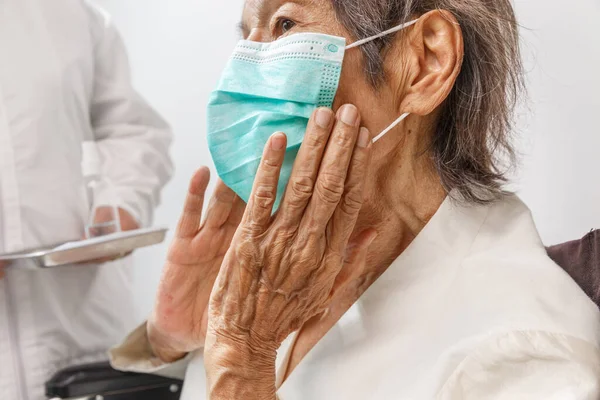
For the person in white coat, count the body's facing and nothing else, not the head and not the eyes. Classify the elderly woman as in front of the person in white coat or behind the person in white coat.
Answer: in front

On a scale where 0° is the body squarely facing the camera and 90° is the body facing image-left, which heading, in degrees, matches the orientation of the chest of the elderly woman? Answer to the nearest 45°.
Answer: approximately 45°

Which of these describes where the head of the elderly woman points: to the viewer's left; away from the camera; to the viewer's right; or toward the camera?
to the viewer's left

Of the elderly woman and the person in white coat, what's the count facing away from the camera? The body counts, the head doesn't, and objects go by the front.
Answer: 0
